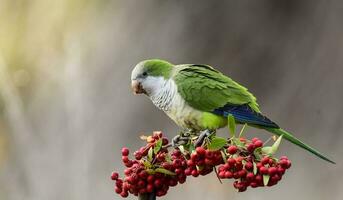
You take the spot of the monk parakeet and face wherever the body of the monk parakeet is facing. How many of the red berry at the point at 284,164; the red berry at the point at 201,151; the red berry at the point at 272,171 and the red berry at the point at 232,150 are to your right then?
0

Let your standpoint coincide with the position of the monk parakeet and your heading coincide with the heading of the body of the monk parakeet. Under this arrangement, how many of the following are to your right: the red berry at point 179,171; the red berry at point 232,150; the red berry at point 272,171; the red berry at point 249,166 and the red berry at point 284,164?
0

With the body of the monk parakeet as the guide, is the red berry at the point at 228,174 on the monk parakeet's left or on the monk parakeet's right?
on the monk parakeet's left

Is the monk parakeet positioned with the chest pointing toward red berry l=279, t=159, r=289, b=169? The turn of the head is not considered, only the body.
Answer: no

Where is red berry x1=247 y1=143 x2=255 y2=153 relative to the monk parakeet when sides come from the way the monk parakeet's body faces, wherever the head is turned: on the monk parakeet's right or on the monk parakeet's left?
on the monk parakeet's left

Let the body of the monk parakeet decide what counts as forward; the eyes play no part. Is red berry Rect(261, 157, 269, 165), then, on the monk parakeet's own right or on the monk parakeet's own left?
on the monk parakeet's own left

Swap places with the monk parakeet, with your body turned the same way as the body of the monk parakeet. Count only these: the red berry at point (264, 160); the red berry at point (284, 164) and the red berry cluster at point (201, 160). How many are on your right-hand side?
0

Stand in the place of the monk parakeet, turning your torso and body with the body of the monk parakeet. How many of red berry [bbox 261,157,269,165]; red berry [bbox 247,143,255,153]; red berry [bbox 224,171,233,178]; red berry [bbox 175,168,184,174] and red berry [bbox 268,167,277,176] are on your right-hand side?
0

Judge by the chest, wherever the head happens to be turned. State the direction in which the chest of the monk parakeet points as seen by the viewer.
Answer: to the viewer's left

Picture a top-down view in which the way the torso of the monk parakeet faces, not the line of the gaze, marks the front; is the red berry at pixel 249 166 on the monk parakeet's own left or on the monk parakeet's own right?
on the monk parakeet's own left

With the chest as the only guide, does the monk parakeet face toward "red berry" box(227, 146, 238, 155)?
no

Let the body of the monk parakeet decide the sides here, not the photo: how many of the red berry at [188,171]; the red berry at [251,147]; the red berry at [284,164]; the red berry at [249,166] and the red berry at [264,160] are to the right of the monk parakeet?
0
